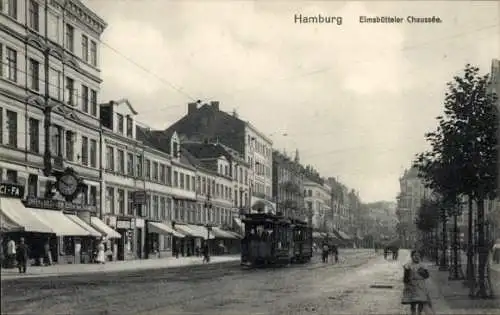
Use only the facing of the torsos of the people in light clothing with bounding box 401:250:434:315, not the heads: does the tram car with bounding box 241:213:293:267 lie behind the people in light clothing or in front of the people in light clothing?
behind

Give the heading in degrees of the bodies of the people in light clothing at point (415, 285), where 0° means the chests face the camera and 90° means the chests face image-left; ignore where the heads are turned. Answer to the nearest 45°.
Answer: approximately 0°

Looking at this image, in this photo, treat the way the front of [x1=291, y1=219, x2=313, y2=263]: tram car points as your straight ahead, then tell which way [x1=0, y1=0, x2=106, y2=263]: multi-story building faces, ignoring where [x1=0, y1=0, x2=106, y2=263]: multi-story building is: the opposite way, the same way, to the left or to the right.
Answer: to the left

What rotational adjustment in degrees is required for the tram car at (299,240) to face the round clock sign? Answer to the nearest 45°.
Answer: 0° — it already faces it

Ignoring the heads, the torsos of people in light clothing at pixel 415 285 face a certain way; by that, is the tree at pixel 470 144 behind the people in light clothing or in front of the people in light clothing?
behind

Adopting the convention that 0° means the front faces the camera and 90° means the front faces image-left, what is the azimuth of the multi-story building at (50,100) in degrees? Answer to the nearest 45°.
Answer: approximately 315°

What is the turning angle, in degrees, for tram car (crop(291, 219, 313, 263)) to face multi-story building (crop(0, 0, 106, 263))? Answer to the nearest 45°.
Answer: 0° — it already faces it

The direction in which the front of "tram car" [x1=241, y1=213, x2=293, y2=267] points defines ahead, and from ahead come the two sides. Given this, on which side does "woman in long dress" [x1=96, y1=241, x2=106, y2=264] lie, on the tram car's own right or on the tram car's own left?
on the tram car's own right

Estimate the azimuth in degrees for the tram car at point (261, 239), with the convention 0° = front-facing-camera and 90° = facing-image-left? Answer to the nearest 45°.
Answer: approximately 45°
